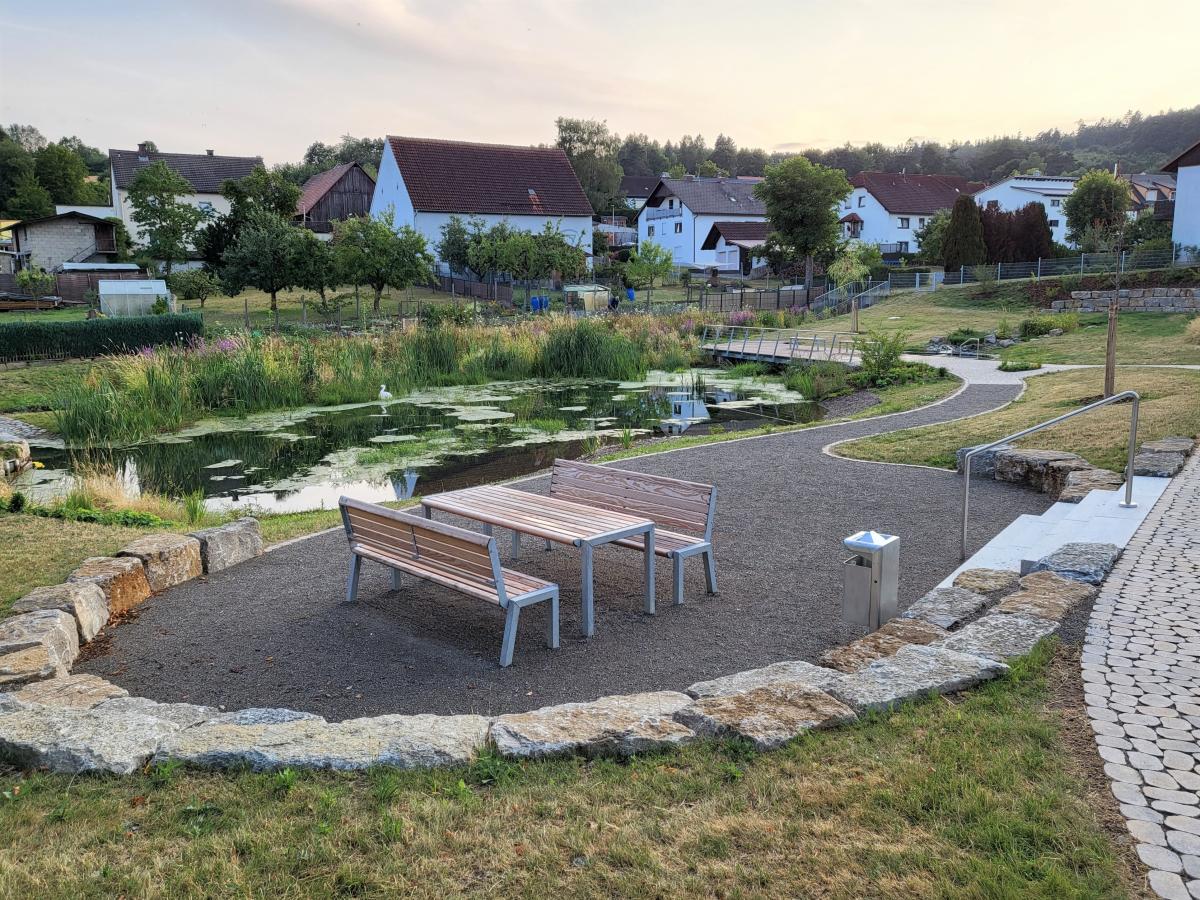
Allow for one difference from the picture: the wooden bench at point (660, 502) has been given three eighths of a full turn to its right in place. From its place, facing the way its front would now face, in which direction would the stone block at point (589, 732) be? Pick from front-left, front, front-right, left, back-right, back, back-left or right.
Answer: back

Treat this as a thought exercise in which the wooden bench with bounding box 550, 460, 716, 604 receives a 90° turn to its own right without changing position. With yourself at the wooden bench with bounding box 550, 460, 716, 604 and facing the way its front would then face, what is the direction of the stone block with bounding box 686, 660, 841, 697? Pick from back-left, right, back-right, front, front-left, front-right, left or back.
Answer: back-left

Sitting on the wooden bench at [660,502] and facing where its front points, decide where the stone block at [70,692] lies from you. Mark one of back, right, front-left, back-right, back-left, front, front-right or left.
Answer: front

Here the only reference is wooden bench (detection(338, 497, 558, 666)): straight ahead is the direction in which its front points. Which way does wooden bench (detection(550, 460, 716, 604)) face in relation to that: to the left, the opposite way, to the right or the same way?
the opposite way

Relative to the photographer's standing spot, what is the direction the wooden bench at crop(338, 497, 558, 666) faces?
facing away from the viewer and to the right of the viewer

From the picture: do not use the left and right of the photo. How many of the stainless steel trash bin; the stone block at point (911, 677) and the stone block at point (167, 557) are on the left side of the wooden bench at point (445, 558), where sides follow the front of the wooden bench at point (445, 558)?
1

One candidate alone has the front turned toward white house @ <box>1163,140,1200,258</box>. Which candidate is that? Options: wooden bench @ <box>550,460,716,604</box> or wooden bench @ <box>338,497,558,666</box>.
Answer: wooden bench @ <box>338,497,558,666</box>

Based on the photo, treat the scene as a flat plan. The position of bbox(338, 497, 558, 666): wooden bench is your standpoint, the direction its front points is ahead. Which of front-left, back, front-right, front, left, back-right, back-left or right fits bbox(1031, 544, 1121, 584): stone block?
front-right

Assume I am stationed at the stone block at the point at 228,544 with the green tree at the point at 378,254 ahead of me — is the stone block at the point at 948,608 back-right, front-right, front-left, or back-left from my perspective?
back-right

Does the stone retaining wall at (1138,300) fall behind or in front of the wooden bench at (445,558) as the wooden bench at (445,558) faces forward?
in front

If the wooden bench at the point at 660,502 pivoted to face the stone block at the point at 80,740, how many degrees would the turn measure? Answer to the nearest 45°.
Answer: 0° — it already faces it

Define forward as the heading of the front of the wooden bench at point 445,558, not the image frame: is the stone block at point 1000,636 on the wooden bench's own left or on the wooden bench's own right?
on the wooden bench's own right

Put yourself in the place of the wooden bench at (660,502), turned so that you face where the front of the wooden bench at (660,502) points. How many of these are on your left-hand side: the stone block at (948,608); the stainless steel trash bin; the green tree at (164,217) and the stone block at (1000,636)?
3

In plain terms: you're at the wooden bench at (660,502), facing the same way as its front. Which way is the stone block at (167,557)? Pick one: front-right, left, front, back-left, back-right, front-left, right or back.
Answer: front-right

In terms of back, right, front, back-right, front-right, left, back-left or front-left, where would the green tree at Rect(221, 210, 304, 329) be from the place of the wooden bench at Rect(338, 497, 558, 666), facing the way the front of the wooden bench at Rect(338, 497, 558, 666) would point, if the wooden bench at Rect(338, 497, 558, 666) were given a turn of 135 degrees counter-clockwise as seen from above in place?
right

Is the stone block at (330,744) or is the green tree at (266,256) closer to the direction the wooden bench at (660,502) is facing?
the stone block

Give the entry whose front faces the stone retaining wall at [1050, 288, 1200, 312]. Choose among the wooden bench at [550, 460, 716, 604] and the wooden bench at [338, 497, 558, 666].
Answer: the wooden bench at [338, 497, 558, 666]

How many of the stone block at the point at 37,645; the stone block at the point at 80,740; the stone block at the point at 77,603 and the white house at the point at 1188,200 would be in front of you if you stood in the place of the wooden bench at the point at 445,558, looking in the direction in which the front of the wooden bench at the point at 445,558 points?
1

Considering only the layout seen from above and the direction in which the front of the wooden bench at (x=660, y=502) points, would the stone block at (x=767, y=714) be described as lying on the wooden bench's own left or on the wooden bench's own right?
on the wooden bench's own left

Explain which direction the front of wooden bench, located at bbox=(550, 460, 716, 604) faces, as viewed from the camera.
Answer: facing the viewer and to the left of the viewer
